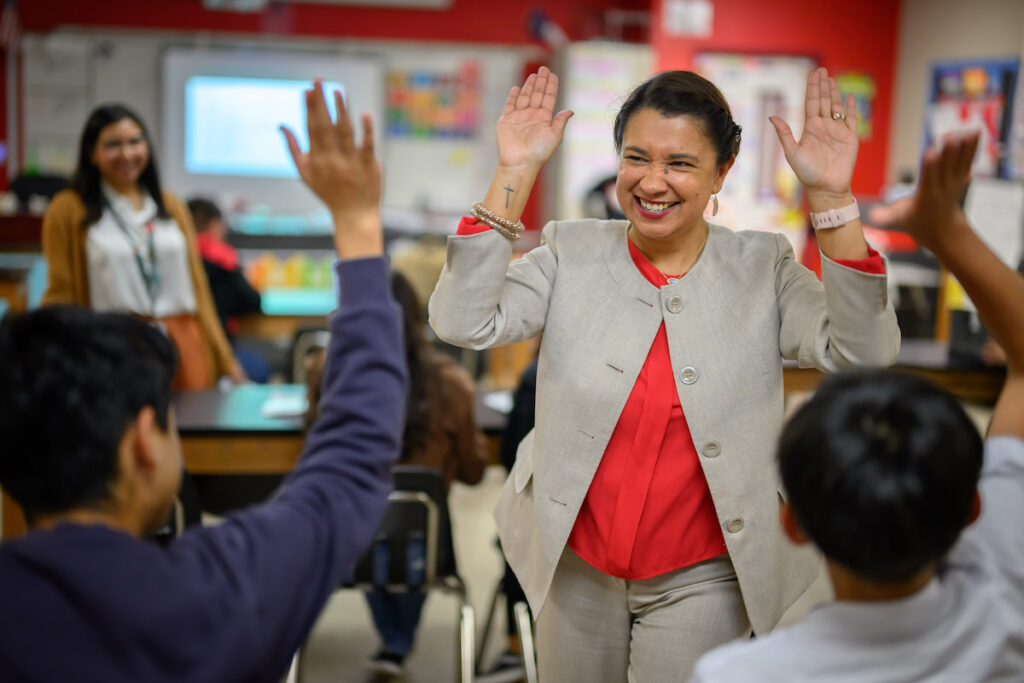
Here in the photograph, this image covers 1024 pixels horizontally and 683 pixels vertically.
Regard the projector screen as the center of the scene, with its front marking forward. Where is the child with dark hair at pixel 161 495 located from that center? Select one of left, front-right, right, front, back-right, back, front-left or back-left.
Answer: front

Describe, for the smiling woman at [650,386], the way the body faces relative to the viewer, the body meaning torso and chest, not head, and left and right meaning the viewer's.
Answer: facing the viewer

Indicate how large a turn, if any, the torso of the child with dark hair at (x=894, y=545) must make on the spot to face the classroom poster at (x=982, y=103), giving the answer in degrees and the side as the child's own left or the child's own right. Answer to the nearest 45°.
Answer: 0° — they already face it

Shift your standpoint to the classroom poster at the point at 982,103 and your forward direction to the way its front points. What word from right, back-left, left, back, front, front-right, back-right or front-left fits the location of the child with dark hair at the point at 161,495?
front

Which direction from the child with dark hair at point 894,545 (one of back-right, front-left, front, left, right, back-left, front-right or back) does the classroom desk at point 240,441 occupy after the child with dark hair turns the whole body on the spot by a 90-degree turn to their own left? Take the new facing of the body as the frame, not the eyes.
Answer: front-right

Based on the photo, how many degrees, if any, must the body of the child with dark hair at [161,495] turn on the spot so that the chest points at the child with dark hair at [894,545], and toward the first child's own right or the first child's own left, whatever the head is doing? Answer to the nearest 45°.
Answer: approximately 45° to the first child's own right

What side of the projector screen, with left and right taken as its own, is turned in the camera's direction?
front

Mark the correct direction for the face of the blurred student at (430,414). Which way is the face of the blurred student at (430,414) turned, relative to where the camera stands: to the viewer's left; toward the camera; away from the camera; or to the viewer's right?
away from the camera

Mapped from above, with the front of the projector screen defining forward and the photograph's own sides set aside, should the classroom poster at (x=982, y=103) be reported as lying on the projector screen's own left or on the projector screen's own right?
on the projector screen's own left

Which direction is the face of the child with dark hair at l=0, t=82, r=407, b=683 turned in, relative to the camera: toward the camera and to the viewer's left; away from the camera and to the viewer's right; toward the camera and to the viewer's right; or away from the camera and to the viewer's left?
away from the camera and to the viewer's right

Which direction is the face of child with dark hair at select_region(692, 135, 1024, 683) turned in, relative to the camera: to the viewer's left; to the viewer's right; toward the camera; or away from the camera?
away from the camera

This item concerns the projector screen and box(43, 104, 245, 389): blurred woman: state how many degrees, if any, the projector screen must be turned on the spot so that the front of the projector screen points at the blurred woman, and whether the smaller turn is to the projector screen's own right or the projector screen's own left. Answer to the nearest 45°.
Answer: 0° — it already faces them

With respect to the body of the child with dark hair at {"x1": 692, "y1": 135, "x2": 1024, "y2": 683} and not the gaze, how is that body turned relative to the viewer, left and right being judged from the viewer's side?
facing away from the viewer

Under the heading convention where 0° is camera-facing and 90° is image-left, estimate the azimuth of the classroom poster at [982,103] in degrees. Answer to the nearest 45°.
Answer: approximately 0°

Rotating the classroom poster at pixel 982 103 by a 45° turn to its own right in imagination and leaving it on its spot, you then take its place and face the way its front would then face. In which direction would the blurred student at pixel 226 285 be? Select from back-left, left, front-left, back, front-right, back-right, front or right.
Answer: front

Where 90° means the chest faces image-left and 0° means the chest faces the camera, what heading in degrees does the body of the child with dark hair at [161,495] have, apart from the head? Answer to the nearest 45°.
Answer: approximately 225°

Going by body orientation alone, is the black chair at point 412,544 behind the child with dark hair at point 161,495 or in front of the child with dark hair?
in front

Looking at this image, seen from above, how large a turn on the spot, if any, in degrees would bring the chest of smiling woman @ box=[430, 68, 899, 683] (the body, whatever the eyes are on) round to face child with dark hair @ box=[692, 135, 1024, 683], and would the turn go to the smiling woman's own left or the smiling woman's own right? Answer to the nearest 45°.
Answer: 0° — they already face them

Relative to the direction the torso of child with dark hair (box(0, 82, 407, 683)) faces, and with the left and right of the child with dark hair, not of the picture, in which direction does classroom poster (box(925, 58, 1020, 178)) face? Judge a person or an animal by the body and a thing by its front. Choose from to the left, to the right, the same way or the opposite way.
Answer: the opposite way

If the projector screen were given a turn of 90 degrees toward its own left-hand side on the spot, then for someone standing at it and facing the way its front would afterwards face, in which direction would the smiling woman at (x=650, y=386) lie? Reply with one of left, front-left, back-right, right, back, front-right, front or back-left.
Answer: right
